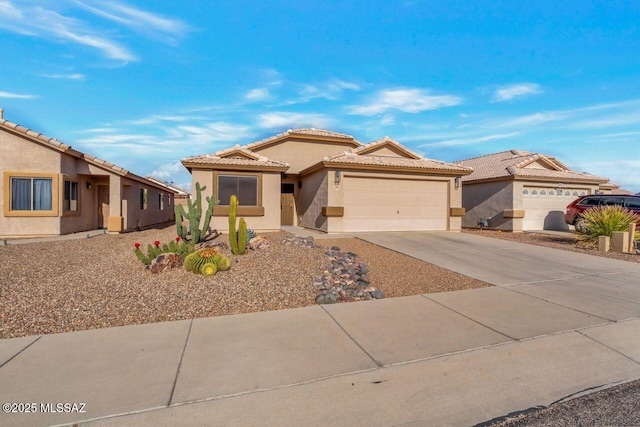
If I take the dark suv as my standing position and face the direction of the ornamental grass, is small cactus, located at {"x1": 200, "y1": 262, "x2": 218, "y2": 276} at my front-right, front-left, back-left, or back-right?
front-right

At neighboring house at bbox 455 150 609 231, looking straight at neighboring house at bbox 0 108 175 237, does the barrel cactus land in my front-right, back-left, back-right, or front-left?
front-left

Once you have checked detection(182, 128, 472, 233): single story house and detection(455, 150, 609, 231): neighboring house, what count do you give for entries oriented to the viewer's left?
0

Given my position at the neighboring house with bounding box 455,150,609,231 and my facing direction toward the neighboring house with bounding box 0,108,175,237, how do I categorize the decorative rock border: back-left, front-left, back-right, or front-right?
front-left

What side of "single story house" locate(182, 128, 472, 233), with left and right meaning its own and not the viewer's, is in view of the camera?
front

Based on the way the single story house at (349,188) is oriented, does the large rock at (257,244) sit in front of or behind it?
in front

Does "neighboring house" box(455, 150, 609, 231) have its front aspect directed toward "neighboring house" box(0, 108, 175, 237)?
no

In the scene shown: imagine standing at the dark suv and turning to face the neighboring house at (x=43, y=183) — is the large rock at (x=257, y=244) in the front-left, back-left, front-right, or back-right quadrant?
front-left

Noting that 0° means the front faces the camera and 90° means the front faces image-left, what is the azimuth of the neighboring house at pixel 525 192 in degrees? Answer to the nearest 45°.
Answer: approximately 315°

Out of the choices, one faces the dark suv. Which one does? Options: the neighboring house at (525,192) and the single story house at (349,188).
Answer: the neighboring house

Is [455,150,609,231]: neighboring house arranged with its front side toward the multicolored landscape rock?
no

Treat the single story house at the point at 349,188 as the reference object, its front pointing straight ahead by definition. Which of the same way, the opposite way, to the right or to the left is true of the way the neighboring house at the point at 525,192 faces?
the same way

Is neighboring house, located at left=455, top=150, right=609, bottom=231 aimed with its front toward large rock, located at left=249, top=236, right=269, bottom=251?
no

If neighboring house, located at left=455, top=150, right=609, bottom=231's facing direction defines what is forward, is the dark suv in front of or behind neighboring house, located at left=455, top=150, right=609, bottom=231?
in front
